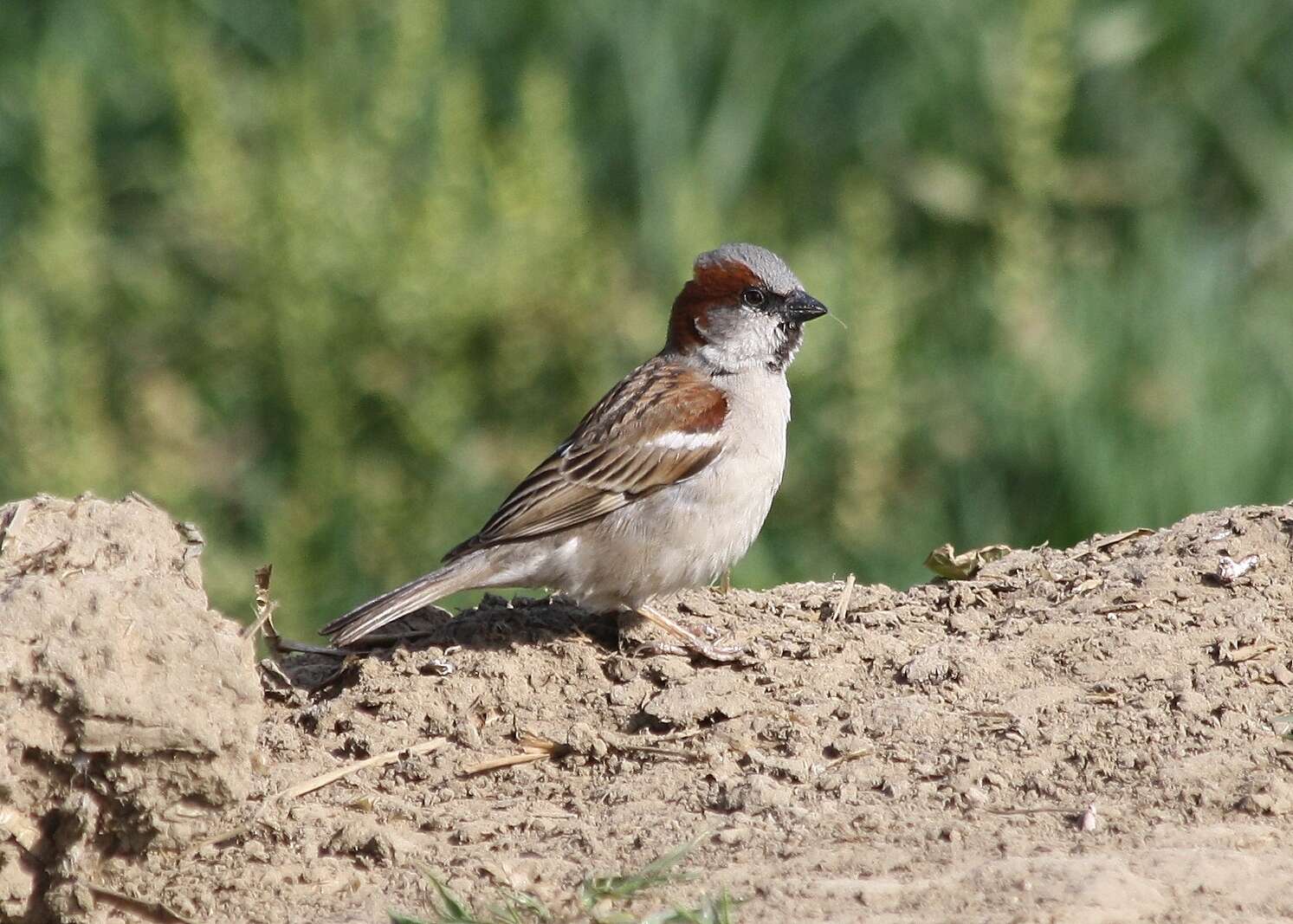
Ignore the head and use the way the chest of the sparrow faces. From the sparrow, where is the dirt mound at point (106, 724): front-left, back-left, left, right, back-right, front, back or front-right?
back-right

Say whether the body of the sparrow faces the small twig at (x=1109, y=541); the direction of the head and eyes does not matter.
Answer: yes

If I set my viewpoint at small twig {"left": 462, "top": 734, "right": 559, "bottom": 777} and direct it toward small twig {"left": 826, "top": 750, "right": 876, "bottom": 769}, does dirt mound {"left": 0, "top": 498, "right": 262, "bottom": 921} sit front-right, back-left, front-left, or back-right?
back-right

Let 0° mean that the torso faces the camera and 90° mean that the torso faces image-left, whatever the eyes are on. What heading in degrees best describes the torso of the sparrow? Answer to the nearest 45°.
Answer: approximately 270°

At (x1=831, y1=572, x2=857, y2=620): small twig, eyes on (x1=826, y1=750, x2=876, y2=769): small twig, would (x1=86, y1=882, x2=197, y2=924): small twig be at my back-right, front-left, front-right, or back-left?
front-right

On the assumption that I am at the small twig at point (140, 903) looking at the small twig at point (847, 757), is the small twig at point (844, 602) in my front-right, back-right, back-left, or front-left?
front-left
